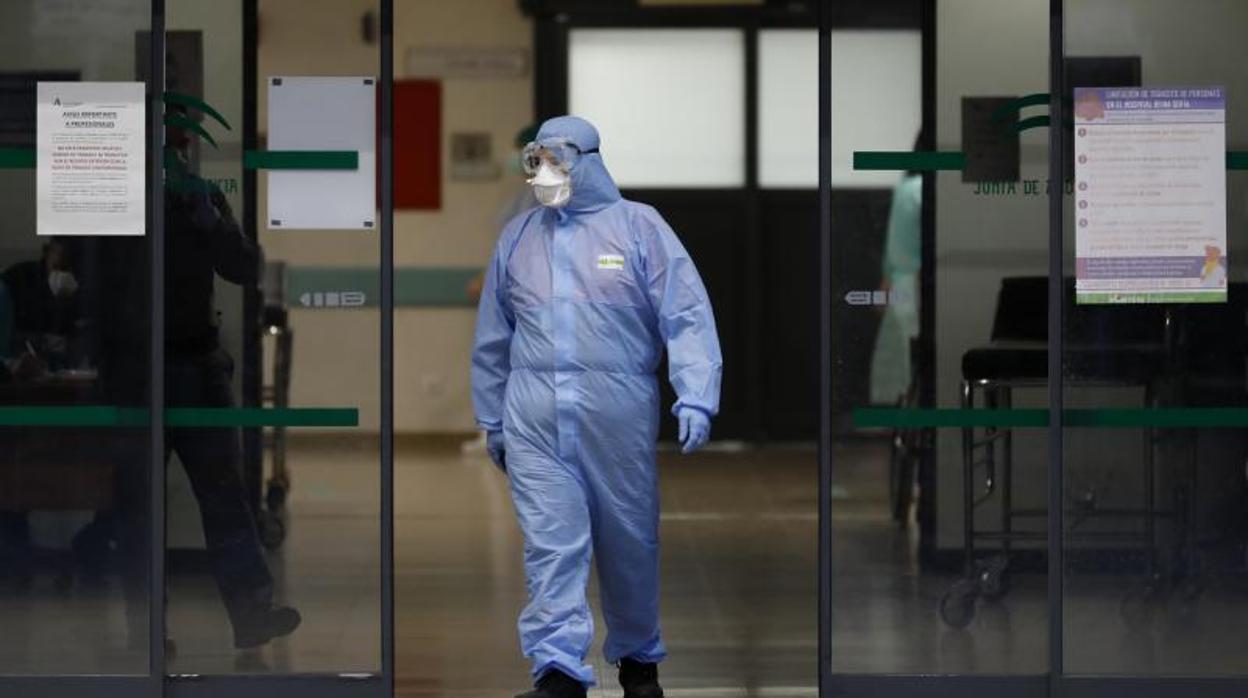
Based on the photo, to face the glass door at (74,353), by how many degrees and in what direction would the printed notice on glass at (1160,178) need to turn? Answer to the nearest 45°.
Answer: approximately 90° to its right

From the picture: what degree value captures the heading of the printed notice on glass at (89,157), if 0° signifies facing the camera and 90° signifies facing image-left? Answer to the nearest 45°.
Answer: approximately 0°

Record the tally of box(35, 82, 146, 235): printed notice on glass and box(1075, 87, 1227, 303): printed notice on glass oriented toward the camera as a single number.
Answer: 2

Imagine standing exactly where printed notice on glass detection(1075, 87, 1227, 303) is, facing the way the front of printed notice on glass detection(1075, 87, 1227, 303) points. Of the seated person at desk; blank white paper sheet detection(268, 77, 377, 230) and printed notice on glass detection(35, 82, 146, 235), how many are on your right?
3

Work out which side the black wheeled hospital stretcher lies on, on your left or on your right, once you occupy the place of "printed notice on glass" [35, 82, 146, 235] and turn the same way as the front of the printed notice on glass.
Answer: on your left

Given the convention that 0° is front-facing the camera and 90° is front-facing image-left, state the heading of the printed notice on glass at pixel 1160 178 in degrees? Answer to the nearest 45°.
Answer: approximately 0°

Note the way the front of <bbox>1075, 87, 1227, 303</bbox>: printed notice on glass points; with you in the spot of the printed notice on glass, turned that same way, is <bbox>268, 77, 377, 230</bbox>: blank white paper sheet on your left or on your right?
on your right

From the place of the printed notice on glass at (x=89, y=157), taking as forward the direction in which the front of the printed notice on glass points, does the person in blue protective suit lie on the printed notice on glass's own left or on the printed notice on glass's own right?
on the printed notice on glass's own left

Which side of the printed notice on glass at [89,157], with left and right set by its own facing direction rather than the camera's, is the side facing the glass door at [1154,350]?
left

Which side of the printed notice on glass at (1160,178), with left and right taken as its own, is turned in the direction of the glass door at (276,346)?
right
